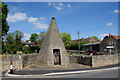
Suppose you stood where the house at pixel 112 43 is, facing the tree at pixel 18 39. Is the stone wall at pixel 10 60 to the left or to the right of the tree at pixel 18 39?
left

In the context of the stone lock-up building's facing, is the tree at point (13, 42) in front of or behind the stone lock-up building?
behind

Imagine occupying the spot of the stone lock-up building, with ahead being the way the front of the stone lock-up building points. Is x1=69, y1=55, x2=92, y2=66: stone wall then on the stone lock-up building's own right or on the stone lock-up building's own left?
on the stone lock-up building's own left

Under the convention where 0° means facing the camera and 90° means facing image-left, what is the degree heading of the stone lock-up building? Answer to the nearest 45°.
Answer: approximately 0°

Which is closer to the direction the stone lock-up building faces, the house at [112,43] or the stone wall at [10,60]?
the stone wall

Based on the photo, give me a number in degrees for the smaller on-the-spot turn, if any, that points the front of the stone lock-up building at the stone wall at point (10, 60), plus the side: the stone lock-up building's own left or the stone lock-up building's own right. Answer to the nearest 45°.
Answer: approximately 45° to the stone lock-up building's own right

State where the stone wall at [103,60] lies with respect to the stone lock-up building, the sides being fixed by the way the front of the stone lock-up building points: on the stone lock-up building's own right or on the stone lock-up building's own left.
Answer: on the stone lock-up building's own left
